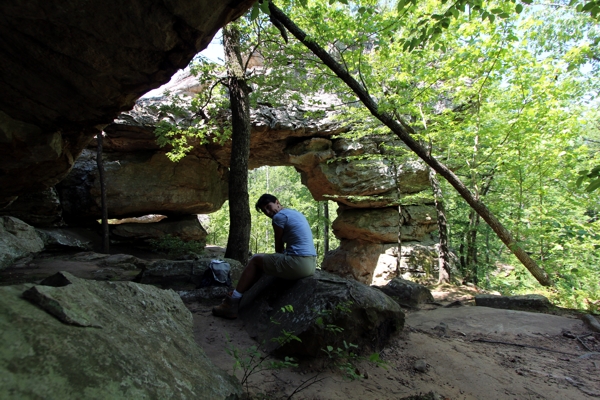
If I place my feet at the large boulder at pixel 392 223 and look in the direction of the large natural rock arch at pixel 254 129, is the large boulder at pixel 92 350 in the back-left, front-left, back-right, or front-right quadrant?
front-left

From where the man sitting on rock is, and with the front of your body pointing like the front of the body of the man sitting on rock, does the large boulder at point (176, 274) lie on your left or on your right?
on your right

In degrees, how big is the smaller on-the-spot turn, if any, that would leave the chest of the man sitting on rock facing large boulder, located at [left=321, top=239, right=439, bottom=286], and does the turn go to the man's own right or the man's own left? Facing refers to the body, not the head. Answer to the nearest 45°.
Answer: approximately 135° to the man's own right

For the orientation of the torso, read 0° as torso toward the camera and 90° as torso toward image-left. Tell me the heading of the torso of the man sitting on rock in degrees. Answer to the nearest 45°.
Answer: approximately 90°

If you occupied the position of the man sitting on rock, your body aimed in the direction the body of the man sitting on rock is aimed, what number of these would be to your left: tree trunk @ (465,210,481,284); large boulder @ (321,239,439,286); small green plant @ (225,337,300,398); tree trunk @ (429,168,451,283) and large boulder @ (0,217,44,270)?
1

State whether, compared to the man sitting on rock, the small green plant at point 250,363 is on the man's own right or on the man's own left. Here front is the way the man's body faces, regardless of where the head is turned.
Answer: on the man's own left

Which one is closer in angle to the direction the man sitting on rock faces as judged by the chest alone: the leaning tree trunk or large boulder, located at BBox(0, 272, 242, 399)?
the large boulder

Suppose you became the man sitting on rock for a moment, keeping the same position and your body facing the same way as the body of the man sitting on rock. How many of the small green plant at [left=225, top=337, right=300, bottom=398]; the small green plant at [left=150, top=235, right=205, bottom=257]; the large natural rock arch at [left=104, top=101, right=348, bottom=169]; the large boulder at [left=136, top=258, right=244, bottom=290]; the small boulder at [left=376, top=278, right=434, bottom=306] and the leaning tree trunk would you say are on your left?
1

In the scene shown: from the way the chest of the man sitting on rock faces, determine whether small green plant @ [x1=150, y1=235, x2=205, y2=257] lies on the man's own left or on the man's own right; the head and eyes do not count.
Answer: on the man's own right

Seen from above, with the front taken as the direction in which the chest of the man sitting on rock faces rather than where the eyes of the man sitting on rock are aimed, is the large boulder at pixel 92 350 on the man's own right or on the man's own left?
on the man's own left

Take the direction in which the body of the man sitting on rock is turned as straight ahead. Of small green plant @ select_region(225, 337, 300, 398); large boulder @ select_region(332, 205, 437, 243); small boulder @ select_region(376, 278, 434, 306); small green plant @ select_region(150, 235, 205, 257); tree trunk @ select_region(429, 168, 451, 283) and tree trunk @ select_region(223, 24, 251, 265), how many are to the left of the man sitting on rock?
1

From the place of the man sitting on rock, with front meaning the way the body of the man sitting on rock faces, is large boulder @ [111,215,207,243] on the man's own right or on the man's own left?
on the man's own right

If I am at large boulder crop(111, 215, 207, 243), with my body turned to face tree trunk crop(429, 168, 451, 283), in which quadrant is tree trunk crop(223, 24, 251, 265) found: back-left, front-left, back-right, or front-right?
front-right

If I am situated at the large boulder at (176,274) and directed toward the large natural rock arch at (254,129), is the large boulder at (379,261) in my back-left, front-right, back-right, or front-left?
front-right

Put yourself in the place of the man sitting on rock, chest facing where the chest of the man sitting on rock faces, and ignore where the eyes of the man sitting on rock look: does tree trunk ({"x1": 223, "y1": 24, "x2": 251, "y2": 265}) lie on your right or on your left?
on your right
